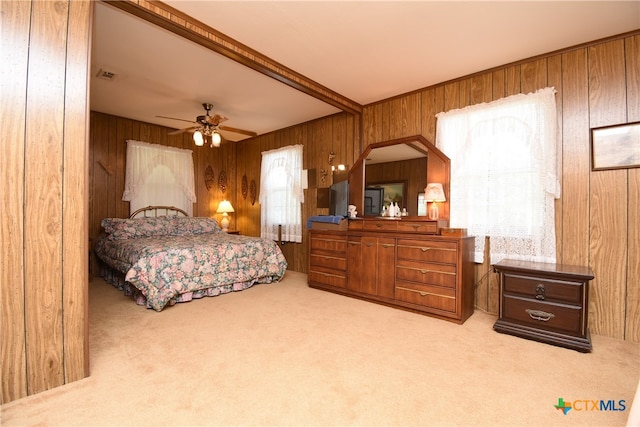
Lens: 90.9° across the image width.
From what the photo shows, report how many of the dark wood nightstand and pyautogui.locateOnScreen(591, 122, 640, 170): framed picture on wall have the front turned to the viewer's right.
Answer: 0

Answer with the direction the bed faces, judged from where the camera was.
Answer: facing the viewer and to the right of the viewer

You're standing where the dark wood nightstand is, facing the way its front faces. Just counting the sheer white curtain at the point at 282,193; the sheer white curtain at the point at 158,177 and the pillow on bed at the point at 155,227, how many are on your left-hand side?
0

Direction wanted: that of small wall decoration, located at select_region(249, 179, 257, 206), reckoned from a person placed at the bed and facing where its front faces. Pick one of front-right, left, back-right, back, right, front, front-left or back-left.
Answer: left

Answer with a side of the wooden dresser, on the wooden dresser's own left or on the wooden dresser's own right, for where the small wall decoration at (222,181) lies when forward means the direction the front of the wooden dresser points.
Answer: on the wooden dresser's own right

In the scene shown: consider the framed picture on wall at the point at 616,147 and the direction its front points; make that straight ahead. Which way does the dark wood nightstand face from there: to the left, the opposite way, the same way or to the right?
the same way

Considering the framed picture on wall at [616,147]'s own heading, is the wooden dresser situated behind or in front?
in front

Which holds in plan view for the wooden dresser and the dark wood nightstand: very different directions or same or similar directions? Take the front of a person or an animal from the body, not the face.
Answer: same or similar directions

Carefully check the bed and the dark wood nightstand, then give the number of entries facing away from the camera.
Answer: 0

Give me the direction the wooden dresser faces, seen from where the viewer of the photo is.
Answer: facing the viewer and to the left of the viewer

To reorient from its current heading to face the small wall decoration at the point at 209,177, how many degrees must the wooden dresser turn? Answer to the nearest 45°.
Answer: approximately 90° to its right

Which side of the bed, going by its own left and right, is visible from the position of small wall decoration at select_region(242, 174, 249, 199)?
left

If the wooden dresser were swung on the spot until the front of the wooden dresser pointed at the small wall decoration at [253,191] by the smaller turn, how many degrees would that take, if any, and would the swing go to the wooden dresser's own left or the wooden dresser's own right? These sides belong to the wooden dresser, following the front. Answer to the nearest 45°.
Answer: approximately 90° to the wooden dresser's own right

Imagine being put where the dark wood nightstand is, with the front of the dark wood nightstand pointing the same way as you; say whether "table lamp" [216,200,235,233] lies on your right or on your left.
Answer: on your right

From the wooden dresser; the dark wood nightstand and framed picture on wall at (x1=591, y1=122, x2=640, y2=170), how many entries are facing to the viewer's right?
0

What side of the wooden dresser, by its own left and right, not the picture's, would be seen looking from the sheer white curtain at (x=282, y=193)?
right

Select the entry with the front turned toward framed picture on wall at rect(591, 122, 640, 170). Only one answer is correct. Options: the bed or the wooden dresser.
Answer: the bed
